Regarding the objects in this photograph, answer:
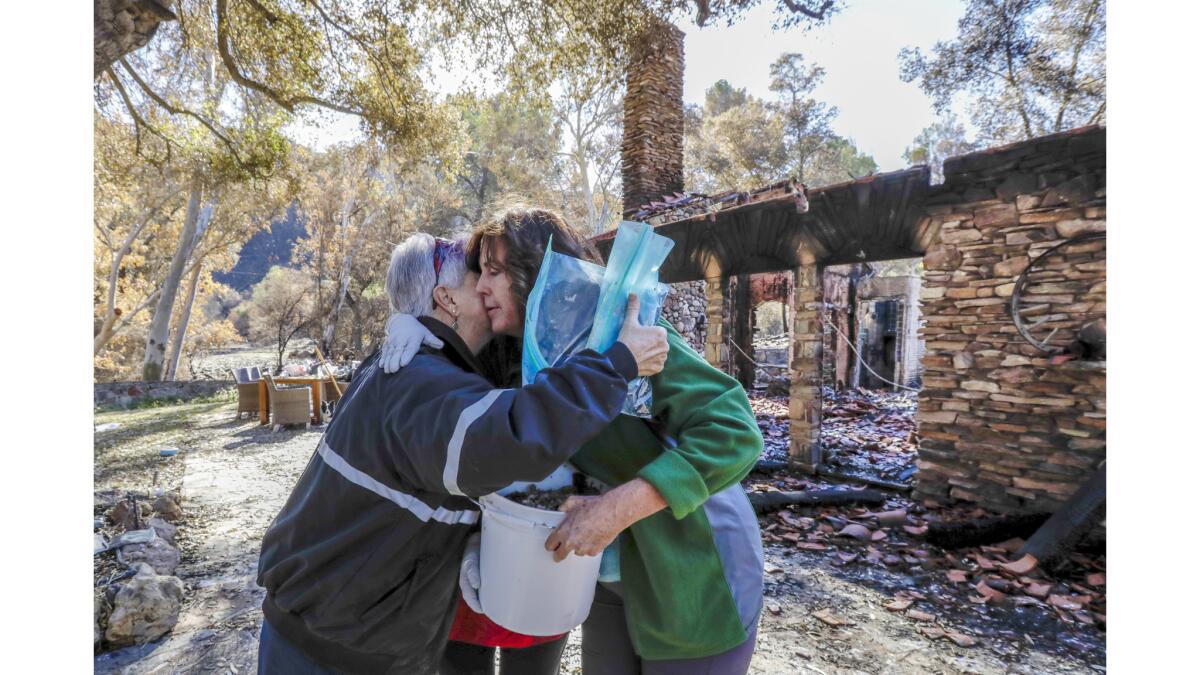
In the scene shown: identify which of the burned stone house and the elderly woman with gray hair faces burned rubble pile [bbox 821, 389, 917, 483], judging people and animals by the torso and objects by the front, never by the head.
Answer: the elderly woman with gray hair

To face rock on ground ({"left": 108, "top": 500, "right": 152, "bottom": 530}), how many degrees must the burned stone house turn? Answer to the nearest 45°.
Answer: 0° — it already faces it

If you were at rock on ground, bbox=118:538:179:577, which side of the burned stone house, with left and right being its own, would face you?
front

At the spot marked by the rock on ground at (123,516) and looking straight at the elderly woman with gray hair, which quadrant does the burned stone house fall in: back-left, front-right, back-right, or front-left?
front-left

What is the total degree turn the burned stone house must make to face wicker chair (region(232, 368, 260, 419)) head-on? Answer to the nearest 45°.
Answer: approximately 45° to its right

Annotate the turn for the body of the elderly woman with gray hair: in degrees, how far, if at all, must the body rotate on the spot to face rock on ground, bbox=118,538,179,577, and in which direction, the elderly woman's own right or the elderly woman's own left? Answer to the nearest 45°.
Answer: approximately 90° to the elderly woman's own left

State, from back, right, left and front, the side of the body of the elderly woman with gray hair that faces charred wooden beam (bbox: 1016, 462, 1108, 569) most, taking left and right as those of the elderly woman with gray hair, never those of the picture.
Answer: front

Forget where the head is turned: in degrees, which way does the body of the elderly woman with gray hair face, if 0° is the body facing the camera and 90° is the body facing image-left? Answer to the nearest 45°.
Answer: approximately 225°

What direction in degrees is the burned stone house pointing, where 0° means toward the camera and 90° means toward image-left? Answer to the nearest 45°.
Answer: approximately 45°

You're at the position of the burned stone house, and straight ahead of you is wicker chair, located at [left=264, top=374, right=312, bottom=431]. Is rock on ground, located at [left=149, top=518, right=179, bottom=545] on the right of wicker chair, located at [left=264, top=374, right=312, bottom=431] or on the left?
left

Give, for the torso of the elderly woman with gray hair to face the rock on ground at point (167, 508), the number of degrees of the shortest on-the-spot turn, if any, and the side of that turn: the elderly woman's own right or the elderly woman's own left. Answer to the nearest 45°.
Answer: approximately 90° to the elderly woman's own left

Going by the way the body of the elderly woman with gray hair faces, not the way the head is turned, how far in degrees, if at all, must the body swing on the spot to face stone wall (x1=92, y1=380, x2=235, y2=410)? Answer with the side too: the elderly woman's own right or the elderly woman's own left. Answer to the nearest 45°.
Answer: approximately 90° to the elderly woman's own left
